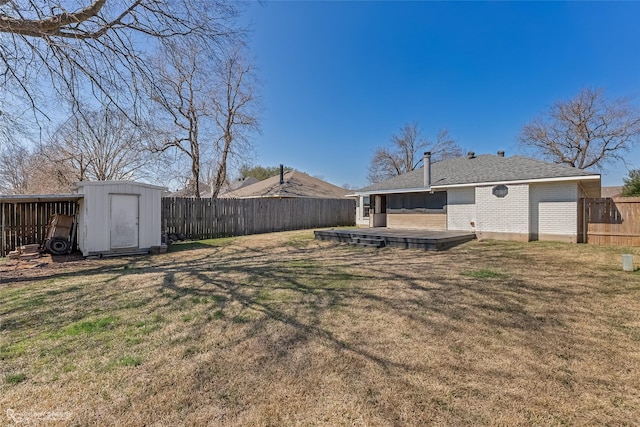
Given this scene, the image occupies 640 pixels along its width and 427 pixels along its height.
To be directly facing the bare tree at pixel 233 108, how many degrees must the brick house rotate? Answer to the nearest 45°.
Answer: approximately 90° to its left

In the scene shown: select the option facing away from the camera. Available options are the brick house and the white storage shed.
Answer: the brick house

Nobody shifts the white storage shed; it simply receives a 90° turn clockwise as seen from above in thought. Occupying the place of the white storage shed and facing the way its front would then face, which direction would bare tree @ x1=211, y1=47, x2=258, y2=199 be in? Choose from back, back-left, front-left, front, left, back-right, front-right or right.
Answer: back-right

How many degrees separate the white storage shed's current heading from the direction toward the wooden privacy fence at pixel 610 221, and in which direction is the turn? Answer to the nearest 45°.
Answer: approximately 45° to its left

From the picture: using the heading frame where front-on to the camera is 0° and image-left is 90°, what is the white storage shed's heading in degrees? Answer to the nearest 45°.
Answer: approximately 0°

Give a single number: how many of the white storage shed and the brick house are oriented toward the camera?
1

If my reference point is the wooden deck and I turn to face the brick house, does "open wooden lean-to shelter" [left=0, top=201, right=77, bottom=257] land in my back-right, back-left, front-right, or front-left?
back-left

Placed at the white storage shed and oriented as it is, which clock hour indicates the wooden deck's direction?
The wooden deck is roughly at 10 o'clock from the white storage shed.

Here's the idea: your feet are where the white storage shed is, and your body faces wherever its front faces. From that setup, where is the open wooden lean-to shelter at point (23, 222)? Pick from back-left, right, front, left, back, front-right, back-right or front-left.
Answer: back-right

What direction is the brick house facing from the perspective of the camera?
away from the camera

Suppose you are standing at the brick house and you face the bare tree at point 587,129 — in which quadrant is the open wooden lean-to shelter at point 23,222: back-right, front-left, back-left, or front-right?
back-left

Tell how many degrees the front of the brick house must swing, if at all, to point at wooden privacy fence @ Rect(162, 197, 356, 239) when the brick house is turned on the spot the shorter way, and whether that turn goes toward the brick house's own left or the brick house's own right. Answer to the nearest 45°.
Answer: approximately 90° to the brick house's own left

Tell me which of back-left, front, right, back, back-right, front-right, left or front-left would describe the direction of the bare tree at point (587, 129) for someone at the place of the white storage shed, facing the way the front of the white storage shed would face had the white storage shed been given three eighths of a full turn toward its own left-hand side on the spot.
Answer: front-right
